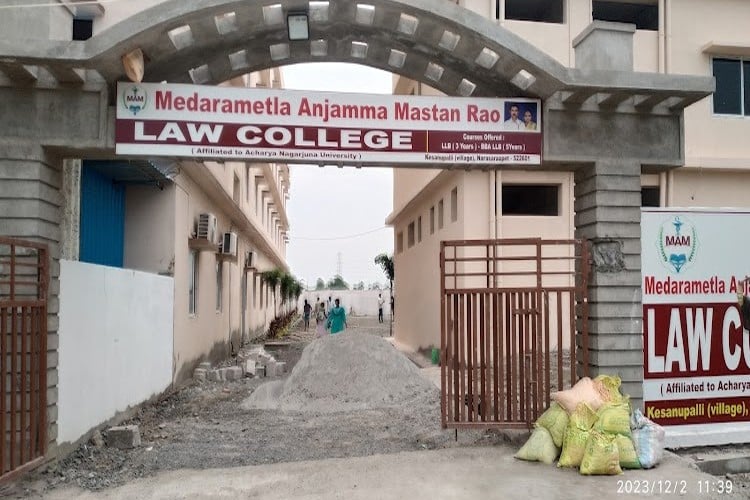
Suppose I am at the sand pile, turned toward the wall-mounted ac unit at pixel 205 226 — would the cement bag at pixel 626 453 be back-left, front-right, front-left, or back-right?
back-left

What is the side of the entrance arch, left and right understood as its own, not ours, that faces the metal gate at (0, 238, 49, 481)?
right

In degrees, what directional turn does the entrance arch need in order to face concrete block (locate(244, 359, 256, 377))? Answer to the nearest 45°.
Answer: approximately 180°

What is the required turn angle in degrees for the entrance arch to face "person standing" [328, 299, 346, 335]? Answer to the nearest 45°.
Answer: approximately 180°

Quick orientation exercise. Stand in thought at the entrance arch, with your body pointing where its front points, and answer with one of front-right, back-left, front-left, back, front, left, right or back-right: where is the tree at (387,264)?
back

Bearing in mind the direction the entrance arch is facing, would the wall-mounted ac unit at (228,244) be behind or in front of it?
behind

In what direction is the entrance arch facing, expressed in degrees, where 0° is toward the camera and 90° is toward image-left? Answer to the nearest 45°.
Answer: approximately 0°
